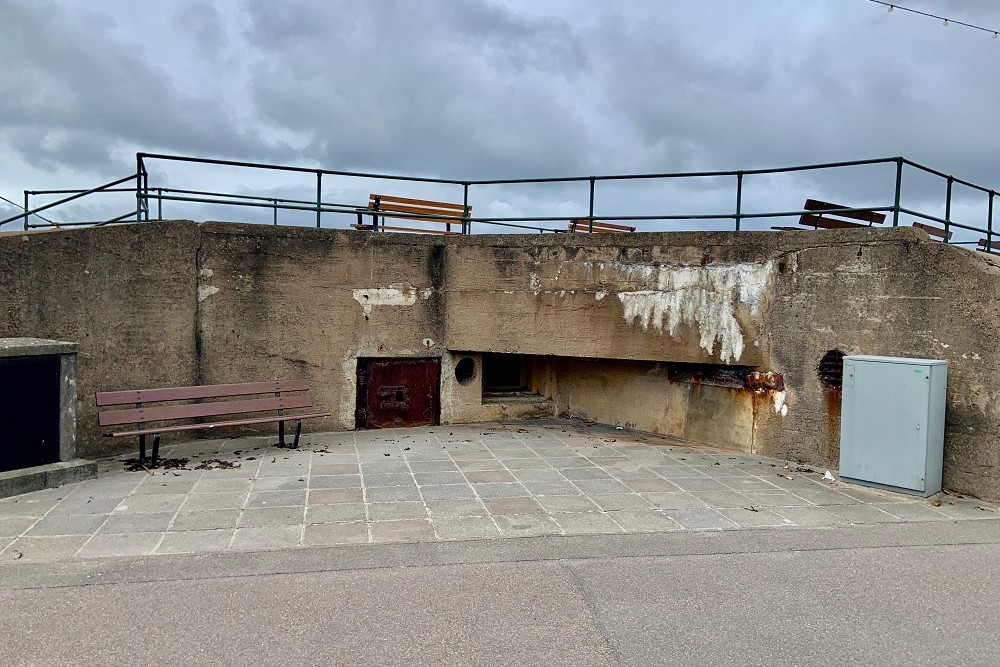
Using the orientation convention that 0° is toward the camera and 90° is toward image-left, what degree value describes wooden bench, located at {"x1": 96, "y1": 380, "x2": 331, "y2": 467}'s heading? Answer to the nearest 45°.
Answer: approximately 315°

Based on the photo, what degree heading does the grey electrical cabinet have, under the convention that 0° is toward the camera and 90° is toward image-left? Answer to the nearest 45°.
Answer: approximately 45°

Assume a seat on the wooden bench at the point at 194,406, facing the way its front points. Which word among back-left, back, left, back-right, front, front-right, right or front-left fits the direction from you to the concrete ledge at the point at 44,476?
right

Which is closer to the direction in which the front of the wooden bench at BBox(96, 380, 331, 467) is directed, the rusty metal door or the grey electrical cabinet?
the grey electrical cabinet

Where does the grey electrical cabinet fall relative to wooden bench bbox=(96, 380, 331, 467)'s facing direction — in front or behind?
in front

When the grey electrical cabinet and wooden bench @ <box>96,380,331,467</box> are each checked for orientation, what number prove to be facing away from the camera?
0
